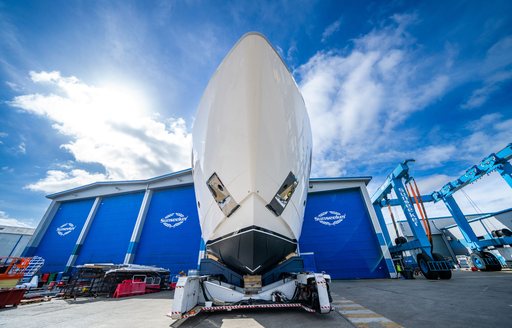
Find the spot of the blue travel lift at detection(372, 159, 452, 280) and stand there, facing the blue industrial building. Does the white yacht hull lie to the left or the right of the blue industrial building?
left

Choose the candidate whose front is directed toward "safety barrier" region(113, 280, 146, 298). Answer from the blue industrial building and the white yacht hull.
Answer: the blue industrial building

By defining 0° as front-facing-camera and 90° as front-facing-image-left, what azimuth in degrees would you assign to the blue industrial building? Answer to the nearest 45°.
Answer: approximately 0°

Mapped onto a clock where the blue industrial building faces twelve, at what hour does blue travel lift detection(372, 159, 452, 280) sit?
The blue travel lift is roughly at 10 o'clock from the blue industrial building.

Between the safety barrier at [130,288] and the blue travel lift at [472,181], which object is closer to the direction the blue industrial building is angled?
the safety barrier

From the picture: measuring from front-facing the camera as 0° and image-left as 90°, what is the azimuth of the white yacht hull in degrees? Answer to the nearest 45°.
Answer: approximately 0°

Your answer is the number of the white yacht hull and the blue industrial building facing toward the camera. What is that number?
2

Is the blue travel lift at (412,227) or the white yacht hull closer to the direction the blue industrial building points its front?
the white yacht hull

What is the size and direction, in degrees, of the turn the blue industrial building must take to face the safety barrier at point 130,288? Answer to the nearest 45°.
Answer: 0° — it already faces it

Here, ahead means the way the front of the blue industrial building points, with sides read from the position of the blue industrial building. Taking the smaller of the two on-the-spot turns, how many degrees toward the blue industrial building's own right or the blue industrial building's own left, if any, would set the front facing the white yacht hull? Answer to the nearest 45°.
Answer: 0° — it already faces it
